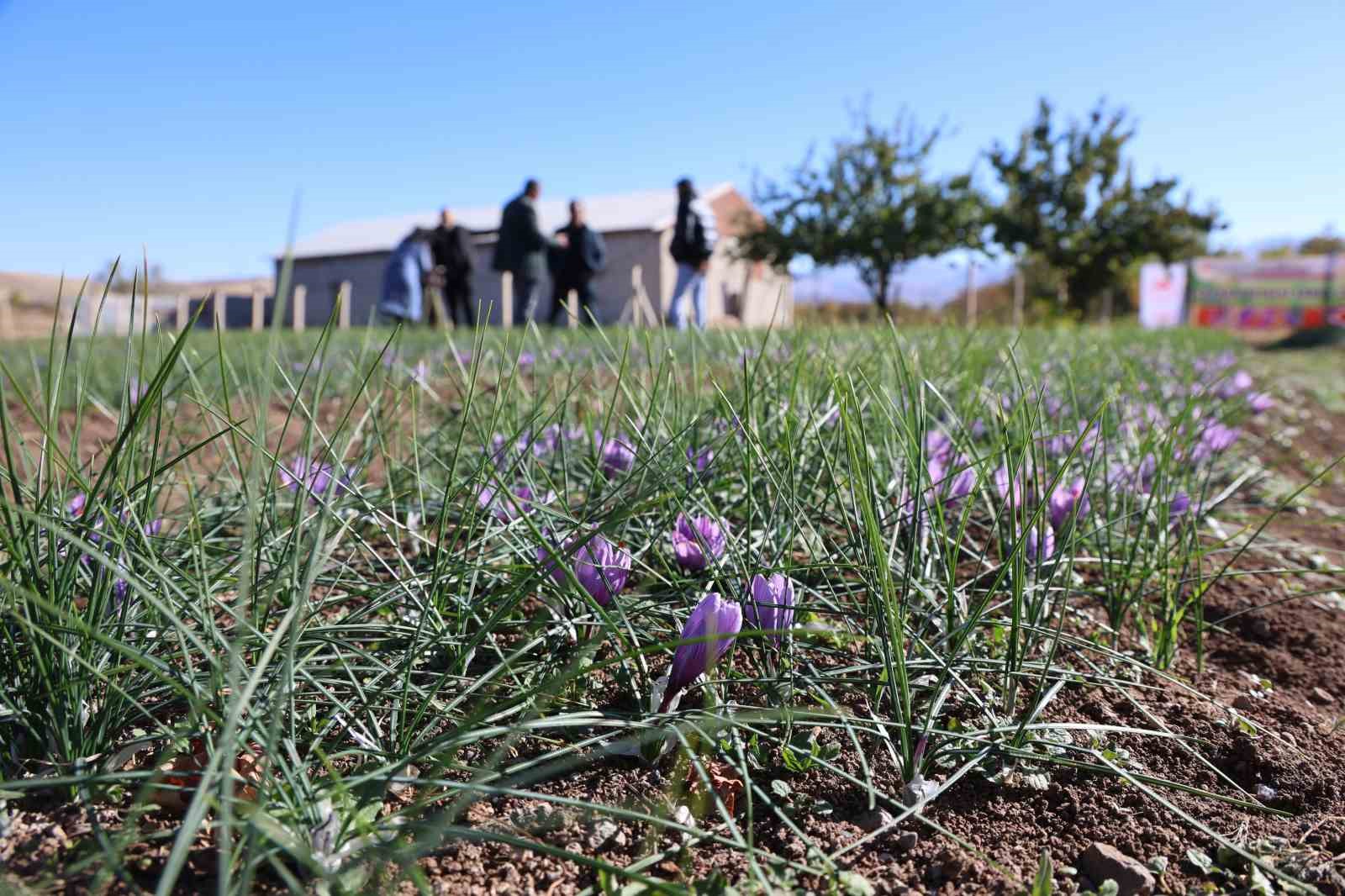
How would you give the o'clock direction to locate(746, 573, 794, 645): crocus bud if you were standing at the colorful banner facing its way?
The crocus bud is roughly at 12 o'clock from the colorful banner.

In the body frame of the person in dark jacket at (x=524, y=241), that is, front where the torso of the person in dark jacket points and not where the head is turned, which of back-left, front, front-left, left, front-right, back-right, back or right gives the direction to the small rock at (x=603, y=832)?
right

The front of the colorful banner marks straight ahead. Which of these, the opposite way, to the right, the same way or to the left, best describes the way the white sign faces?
the same way

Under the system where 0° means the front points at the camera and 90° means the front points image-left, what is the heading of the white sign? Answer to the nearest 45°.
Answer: approximately 0°

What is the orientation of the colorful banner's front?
toward the camera

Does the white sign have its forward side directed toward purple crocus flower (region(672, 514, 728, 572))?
yes

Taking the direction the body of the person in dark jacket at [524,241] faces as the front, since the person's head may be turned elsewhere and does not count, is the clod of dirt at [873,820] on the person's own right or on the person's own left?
on the person's own right

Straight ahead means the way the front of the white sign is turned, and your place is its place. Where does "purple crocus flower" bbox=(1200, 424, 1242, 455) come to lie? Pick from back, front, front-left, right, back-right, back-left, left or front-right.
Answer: front

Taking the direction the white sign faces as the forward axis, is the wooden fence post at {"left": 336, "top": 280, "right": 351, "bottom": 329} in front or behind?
in front

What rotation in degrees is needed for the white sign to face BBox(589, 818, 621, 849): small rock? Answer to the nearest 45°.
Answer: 0° — it already faces it

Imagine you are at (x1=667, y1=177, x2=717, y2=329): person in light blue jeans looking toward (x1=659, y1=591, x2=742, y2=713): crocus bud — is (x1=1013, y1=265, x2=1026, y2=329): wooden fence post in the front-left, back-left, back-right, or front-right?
back-left

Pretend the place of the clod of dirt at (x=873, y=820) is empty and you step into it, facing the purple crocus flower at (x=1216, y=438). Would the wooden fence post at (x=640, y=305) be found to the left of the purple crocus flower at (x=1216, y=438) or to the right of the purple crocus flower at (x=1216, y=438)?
left

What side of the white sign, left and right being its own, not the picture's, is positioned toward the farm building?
right

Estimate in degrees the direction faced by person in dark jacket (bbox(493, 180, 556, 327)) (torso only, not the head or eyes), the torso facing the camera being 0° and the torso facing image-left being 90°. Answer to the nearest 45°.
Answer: approximately 270°

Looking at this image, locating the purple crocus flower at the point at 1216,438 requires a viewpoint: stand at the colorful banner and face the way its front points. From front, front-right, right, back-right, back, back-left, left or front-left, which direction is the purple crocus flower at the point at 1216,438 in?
front

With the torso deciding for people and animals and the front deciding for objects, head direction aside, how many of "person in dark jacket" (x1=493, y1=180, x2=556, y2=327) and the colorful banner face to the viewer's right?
1
